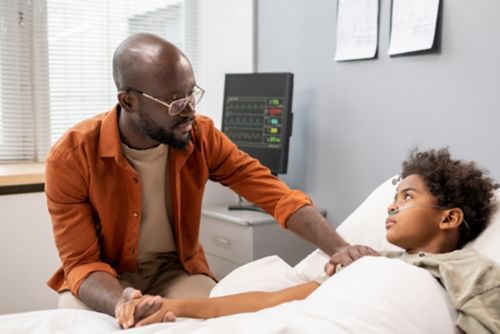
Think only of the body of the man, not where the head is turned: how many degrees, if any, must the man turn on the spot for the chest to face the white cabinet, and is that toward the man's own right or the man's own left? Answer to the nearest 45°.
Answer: approximately 90° to the man's own left

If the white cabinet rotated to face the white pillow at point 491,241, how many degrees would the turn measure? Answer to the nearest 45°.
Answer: approximately 90° to its left

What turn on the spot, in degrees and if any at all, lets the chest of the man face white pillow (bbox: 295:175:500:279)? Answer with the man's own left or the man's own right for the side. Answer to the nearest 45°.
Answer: approximately 45° to the man's own left

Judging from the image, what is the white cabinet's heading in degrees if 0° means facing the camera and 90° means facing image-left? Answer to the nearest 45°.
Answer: approximately 45°

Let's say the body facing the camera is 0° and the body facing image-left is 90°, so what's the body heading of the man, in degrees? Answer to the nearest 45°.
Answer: approximately 315°

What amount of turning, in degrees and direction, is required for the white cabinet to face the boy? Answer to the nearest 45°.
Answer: approximately 90° to its left

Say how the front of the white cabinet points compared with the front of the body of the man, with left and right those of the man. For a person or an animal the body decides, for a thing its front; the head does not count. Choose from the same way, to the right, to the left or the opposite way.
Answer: to the right

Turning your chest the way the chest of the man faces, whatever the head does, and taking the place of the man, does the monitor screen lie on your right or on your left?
on your left

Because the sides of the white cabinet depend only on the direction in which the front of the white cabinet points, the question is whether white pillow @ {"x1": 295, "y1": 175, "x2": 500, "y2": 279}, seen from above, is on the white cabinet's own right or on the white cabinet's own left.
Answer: on the white cabinet's own left
